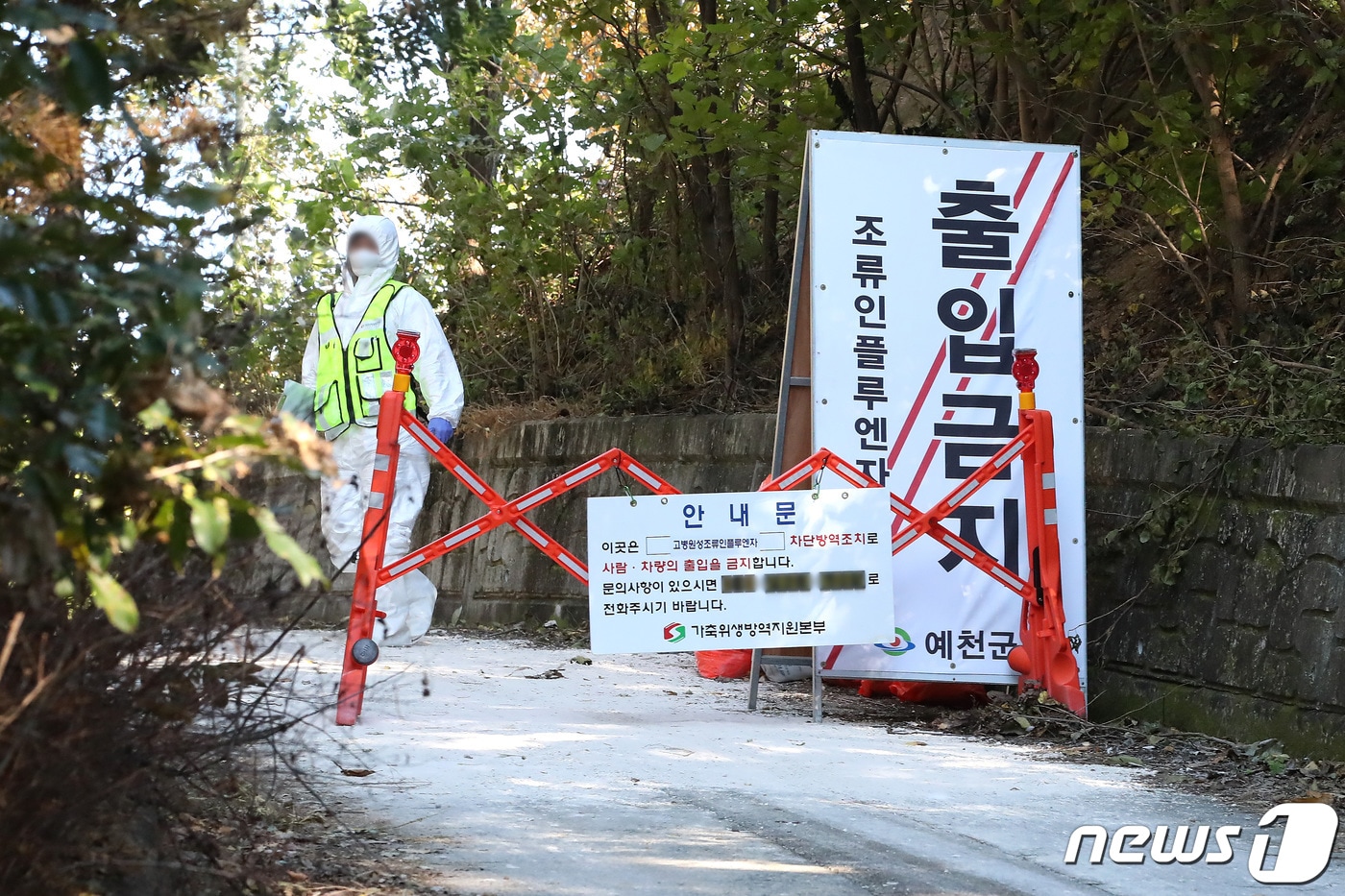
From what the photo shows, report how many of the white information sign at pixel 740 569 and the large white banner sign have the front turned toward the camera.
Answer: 2

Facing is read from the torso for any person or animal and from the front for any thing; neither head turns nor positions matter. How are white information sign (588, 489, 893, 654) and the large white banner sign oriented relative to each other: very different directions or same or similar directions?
same or similar directions

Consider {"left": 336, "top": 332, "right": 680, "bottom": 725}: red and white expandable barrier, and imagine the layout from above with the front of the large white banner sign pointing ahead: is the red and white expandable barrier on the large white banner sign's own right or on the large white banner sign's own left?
on the large white banner sign's own right

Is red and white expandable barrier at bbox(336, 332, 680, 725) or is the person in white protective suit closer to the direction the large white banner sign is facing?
the red and white expandable barrier

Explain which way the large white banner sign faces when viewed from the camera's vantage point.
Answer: facing the viewer

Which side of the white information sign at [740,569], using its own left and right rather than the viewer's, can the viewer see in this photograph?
front
